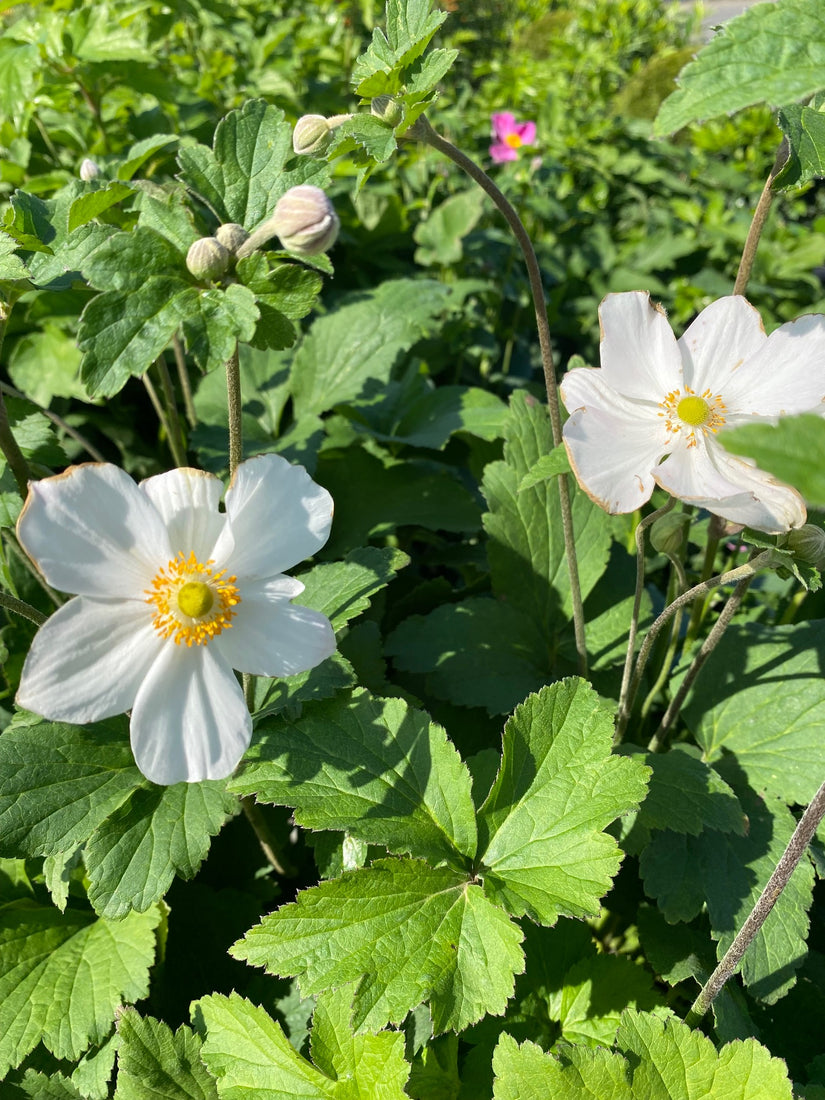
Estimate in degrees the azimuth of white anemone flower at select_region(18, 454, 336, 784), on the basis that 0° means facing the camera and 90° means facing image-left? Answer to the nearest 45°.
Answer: approximately 0°

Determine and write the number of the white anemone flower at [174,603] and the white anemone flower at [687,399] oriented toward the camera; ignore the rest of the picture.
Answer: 2

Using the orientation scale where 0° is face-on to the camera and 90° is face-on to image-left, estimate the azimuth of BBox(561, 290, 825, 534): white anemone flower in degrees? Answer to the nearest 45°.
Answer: approximately 0°
